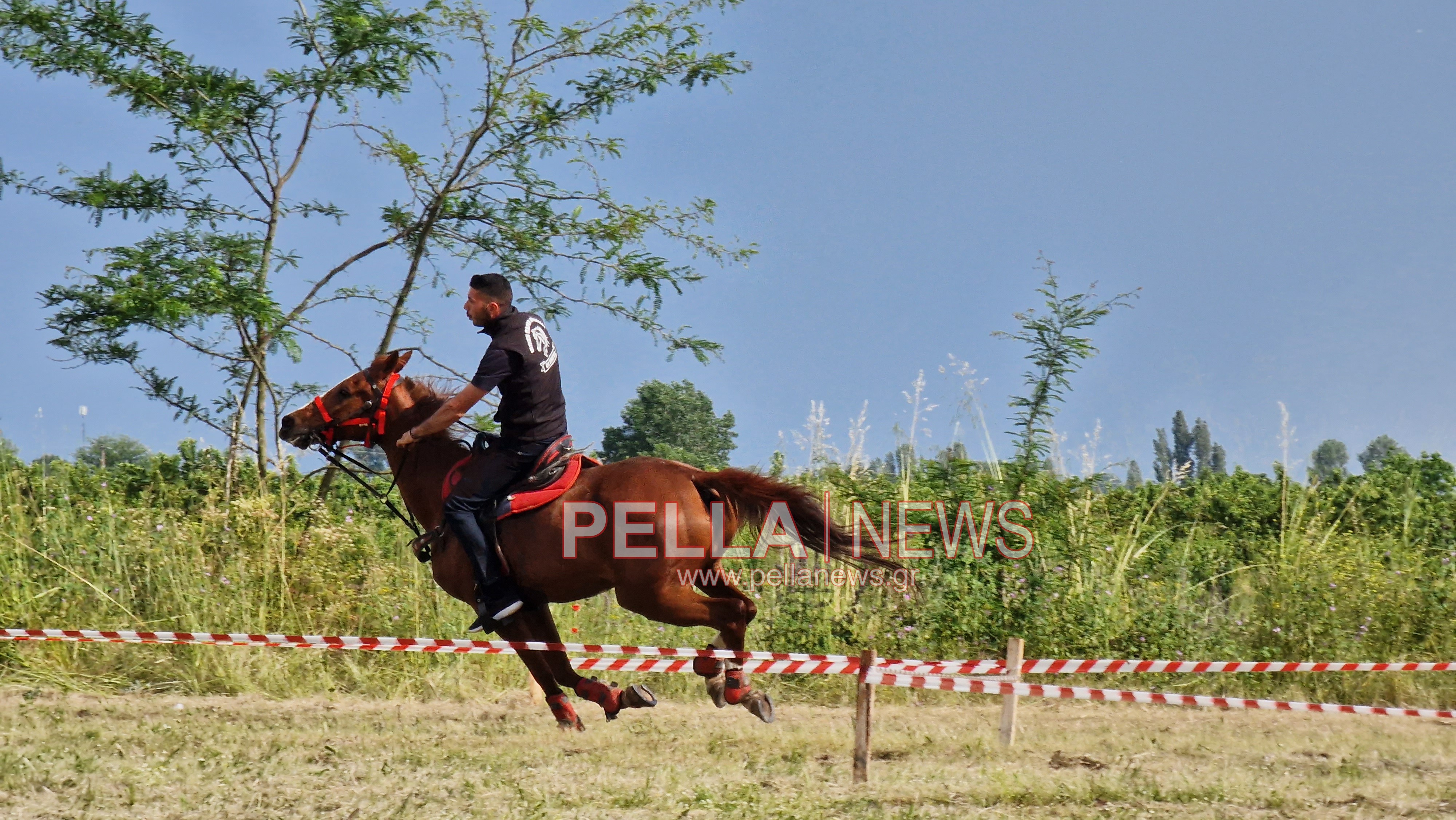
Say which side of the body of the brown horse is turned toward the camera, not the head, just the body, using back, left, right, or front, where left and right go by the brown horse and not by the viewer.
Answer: left

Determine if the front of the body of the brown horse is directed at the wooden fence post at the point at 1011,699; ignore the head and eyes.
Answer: no

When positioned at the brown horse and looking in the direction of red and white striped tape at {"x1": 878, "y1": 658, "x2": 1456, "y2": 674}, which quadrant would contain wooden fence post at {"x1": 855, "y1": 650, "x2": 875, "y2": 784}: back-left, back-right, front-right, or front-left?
front-right

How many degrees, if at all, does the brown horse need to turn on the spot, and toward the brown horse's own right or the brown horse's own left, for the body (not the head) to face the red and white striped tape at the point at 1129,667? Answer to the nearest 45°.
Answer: approximately 180°

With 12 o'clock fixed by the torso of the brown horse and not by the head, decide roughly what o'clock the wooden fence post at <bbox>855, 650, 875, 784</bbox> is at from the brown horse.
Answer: The wooden fence post is roughly at 7 o'clock from the brown horse.

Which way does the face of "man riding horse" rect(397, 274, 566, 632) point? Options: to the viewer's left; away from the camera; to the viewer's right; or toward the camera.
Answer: to the viewer's left

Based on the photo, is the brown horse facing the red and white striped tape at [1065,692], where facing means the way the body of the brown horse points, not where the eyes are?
no

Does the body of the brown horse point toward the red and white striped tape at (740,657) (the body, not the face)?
no
